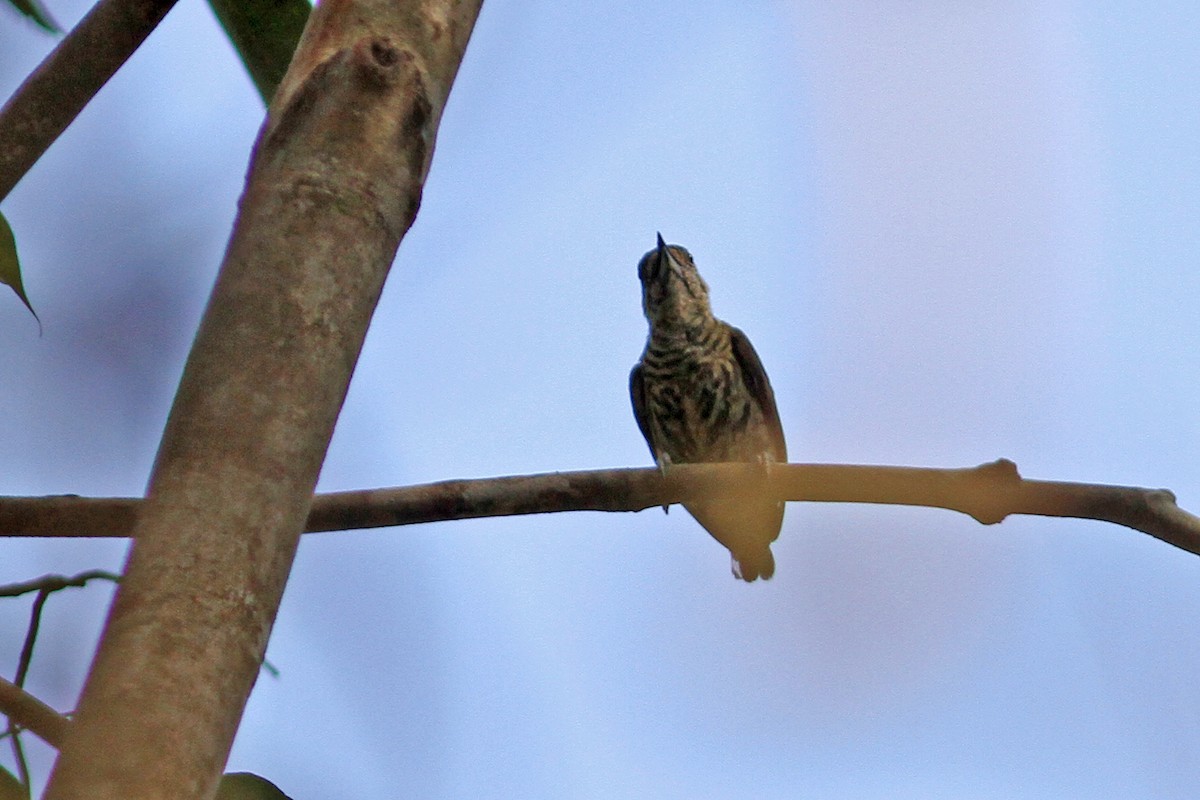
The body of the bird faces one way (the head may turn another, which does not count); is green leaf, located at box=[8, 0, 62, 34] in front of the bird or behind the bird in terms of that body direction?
in front

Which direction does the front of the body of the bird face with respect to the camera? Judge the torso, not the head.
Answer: toward the camera

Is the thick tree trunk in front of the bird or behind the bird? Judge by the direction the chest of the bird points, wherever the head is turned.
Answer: in front

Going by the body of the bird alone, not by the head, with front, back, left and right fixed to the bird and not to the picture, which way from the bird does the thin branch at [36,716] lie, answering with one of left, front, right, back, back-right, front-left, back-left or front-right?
right

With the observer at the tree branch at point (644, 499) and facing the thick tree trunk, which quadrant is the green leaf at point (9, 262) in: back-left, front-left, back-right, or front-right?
front-right

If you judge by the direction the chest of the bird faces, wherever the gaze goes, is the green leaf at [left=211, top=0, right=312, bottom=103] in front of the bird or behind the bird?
in front
